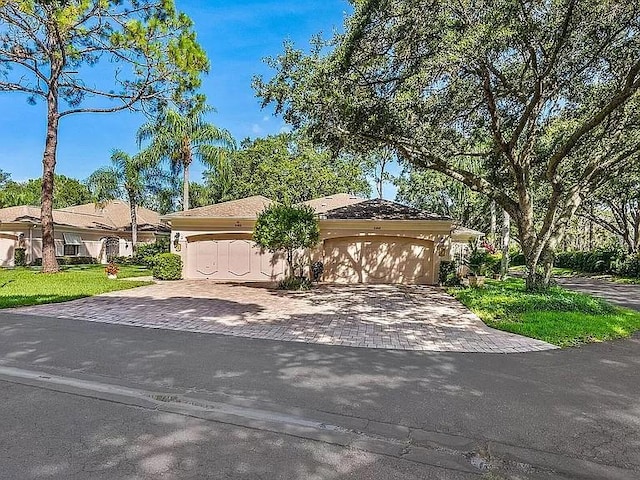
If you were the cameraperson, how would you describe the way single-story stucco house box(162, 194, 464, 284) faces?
facing the viewer

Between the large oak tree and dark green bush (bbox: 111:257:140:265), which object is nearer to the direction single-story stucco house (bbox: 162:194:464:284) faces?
the large oak tree

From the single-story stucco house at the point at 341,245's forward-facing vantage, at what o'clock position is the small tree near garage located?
The small tree near garage is roughly at 1 o'clock from the single-story stucco house.

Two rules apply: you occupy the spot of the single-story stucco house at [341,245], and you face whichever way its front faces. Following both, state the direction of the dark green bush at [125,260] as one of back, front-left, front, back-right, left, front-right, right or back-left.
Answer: back-right

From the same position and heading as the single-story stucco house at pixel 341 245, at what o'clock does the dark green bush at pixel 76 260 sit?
The dark green bush is roughly at 4 o'clock from the single-story stucco house.

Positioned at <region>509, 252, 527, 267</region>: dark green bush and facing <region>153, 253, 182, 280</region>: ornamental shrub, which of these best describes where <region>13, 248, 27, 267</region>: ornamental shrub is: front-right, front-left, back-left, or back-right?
front-right

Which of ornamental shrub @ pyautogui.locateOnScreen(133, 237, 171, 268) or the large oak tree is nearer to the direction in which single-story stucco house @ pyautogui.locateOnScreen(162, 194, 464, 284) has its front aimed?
the large oak tree

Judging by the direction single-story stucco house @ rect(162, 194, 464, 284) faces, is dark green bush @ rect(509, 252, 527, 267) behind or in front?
behind

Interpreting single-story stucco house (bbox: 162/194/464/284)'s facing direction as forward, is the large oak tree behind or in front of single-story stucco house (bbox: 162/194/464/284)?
in front

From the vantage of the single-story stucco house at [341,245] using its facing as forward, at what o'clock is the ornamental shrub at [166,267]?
The ornamental shrub is roughly at 3 o'clock from the single-story stucco house.

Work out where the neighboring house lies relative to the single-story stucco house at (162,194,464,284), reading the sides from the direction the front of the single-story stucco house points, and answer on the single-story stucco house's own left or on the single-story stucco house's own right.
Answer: on the single-story stucco house's own right

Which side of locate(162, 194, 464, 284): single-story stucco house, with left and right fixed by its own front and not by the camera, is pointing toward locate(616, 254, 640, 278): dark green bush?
left
